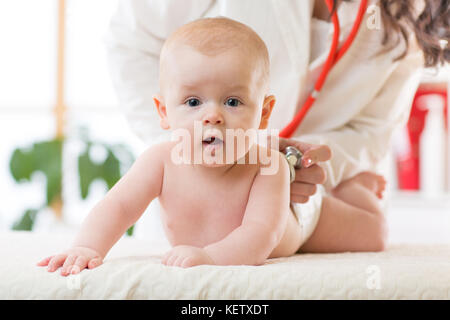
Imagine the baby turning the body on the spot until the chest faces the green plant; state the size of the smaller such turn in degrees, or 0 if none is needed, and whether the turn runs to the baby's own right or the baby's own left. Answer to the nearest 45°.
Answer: approximately 180°

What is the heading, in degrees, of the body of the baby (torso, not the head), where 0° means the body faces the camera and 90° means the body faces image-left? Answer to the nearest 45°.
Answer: approximately 0°
